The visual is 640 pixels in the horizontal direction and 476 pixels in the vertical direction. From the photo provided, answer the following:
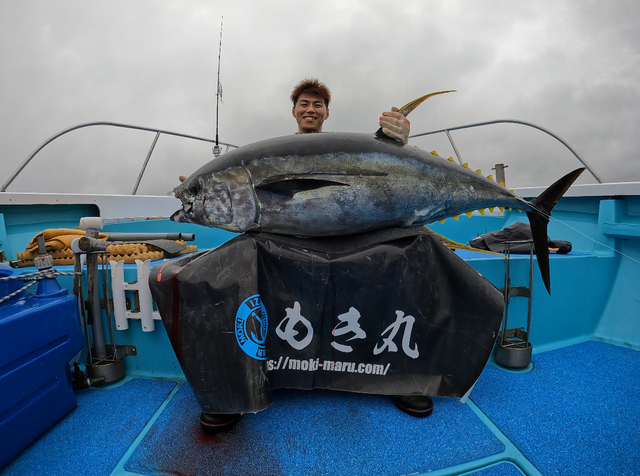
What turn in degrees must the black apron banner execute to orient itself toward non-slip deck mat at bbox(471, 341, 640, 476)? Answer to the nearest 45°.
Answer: approximately 90° to its left

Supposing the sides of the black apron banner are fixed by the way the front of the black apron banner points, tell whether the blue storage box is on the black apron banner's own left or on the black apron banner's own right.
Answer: on the black apron banner's own right

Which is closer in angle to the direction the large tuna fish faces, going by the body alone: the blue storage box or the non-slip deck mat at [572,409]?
the blue storage box

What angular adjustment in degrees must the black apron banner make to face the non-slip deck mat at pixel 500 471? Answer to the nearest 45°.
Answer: approximately 45° to its left

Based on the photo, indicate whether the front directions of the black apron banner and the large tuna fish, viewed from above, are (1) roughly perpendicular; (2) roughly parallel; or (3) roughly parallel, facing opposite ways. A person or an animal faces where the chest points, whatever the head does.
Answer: roughly perpendicular

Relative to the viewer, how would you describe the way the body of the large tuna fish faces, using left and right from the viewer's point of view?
facing to the left of the viewer

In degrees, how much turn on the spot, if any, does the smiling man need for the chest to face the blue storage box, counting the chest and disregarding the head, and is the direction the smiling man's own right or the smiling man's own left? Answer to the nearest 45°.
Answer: approximately 45° to the smiling man's own right

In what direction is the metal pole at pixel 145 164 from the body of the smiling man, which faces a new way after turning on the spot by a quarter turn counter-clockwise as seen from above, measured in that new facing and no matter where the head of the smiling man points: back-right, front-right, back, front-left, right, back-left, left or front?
back-left

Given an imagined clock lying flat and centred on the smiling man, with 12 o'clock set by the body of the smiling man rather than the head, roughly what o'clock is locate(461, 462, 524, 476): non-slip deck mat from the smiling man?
The non-slip deck mat is roughly at 11 o'clock from the smiling man.
